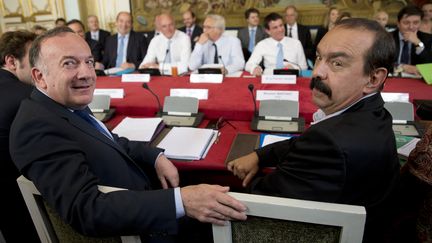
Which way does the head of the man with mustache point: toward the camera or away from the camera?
toward the camera

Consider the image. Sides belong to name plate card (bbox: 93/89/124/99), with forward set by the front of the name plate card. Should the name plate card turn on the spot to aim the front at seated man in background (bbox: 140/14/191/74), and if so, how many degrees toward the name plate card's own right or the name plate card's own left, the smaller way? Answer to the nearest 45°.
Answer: approximately 180°

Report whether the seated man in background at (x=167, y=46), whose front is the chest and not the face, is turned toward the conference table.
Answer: yes

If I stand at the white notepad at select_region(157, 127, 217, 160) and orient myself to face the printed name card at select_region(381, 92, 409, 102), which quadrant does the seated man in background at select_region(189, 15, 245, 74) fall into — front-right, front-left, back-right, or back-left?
front-left

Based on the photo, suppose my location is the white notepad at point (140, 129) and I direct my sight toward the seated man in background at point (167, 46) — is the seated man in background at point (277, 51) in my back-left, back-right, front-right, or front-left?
front-right

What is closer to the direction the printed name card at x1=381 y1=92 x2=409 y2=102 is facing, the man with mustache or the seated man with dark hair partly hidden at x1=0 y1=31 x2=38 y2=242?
the man with mustache

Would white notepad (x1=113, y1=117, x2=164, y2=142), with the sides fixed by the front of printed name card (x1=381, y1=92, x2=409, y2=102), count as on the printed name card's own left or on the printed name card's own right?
on the printed name card's own right

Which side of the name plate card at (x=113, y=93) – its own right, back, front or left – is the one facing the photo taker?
front

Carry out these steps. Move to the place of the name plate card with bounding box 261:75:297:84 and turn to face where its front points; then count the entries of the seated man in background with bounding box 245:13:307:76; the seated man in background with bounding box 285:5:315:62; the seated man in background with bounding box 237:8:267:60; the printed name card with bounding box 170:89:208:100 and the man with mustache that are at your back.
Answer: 3

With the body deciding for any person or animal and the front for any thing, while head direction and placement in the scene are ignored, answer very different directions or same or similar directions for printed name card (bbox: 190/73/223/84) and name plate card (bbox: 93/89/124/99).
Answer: same or similar directions

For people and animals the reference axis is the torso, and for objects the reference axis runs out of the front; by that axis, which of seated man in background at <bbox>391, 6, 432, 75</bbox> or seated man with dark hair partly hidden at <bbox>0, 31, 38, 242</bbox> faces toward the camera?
seated man in background at <bbox>391, 6, 432, 75</bbox>

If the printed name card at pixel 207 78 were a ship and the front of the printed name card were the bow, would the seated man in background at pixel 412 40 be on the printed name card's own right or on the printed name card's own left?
on the printed name card's own left

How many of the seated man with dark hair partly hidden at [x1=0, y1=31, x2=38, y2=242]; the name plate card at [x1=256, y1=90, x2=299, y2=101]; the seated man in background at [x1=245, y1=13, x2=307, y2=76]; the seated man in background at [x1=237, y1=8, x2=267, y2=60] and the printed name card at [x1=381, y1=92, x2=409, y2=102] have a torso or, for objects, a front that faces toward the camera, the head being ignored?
4

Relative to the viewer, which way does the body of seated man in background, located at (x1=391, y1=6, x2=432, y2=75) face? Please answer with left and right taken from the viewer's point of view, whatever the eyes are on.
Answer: facing the viewer

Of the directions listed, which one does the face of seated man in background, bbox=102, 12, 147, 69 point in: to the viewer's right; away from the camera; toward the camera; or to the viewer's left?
toward the camera

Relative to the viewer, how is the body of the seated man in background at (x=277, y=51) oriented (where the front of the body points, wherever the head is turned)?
toward the camera

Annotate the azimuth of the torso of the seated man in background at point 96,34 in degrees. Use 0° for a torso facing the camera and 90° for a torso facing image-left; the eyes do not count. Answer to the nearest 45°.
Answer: approximately 0°

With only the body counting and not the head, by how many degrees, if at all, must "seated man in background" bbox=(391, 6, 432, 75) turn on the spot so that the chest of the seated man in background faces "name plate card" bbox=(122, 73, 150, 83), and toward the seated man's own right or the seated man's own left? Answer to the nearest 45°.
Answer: approximately 45° to the seated man's own right
